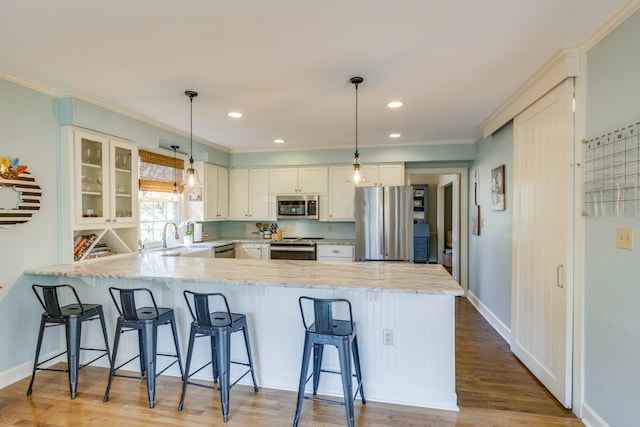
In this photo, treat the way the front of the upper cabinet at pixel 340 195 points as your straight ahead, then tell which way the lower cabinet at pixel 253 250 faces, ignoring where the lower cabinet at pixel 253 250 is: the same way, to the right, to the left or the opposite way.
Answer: the same way

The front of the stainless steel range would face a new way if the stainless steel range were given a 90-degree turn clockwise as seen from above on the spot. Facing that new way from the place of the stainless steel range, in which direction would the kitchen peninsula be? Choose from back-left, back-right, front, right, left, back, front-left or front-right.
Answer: left

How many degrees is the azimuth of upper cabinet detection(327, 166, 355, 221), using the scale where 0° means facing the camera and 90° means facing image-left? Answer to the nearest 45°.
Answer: approximately 0°

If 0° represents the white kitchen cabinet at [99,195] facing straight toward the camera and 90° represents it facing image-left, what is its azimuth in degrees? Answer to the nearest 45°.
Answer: approximately 315°

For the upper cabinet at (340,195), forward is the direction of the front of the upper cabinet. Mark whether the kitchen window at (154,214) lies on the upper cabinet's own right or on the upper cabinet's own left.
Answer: on the upper cabinet's own right

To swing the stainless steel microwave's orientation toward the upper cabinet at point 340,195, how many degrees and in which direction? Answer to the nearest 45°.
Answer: approximately 90° to its left

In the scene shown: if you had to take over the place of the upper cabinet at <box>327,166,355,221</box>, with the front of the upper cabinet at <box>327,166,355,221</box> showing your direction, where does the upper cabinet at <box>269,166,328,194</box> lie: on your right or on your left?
on your right

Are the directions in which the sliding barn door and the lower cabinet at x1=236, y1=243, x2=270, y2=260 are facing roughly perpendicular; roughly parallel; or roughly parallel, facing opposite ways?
roughly perpendicular

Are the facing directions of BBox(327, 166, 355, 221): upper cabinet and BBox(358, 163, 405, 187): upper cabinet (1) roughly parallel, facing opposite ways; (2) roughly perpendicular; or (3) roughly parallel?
roughly parallel

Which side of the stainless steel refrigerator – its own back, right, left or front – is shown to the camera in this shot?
front

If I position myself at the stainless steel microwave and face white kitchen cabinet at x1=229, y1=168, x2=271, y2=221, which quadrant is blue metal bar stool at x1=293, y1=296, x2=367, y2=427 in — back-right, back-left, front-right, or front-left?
back-left

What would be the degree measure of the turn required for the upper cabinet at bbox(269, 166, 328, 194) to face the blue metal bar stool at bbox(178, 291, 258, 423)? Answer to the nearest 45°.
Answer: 0° — it already faces it

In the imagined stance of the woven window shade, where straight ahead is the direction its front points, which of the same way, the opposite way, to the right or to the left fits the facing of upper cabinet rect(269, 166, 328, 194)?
to the right

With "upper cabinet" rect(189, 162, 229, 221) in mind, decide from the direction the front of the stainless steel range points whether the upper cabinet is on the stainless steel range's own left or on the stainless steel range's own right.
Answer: on the stainless steel range's own right

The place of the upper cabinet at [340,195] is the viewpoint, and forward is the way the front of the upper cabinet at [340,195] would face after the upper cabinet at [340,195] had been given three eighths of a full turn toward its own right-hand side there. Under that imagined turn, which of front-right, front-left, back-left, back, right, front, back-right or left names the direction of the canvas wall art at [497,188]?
back

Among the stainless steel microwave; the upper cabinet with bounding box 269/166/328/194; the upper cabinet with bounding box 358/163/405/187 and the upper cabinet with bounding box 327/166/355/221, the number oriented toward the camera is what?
4

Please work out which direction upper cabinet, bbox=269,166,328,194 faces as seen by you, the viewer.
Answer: facing the viewer

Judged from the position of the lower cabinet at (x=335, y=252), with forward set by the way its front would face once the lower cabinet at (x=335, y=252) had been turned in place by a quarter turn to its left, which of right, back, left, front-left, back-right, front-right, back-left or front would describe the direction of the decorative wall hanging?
back-right

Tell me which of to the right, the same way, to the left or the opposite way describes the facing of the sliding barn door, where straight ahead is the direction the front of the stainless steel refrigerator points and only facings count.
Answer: to the right

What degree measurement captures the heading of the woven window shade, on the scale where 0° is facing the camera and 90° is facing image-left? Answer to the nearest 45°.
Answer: approximately 315°
